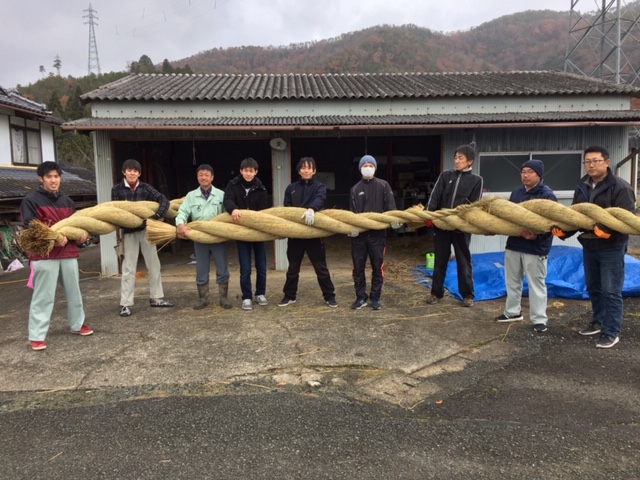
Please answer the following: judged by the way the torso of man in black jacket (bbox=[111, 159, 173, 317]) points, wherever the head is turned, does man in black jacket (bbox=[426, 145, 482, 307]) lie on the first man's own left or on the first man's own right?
on the first man's own left

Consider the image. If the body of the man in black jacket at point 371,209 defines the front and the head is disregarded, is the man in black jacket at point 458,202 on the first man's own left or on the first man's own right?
on the first man's own left

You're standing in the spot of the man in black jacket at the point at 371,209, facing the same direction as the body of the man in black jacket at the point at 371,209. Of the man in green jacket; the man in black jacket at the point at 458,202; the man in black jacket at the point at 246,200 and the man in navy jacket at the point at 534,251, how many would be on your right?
2

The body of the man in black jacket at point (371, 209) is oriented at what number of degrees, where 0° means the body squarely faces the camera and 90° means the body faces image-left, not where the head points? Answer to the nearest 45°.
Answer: approximately 0°
